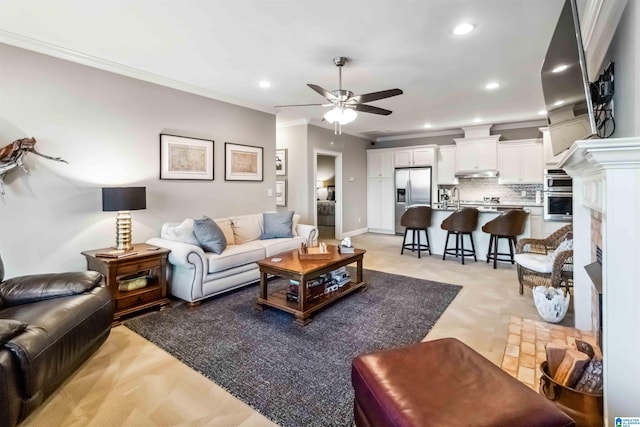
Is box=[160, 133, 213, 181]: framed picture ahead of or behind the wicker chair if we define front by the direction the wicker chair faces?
ahead

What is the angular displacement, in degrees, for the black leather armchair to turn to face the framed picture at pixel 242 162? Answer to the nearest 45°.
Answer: approximately 90° to its left

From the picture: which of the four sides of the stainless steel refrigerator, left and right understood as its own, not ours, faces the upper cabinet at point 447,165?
left

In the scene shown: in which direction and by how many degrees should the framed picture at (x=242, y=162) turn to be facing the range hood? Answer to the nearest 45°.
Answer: approximately 45° to its left

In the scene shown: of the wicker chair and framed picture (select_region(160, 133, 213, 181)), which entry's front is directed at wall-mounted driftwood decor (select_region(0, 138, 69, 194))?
the wicker chair

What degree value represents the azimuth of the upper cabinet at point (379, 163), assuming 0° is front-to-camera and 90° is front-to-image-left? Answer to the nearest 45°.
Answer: approximately 0°

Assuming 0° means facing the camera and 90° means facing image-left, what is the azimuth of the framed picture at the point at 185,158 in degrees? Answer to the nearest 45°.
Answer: approximately 315°

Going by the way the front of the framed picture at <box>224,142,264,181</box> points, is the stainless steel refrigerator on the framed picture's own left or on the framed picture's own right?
on the framed picture's own left

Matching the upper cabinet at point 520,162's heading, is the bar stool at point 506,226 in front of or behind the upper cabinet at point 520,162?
in front

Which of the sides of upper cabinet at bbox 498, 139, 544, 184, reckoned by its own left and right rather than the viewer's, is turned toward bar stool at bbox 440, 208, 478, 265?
front
